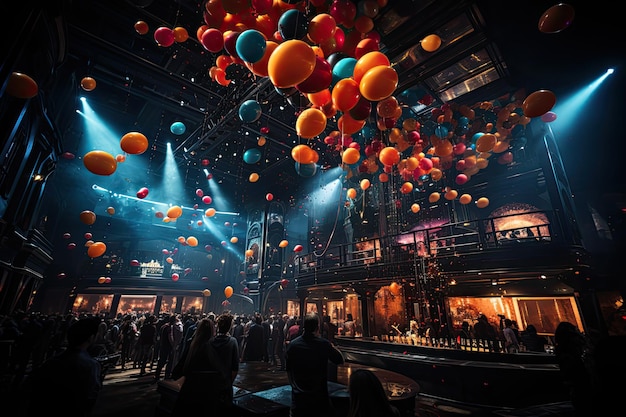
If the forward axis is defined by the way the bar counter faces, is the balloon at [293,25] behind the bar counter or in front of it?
in front

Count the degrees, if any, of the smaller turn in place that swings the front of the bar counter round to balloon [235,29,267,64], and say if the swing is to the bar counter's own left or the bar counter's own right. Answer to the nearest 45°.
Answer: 0° — it already faces it

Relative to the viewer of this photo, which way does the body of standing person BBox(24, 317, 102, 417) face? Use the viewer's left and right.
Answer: facing away from the viewer and to the right of the viewer

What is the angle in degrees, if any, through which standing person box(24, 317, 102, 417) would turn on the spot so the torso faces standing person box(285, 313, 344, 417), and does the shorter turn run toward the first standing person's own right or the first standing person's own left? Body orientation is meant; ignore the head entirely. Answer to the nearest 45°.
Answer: approximately 45° to the first standing person's own right

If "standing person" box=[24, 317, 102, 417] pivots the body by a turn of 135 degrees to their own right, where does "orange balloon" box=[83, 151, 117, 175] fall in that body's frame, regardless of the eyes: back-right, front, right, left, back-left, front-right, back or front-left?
back

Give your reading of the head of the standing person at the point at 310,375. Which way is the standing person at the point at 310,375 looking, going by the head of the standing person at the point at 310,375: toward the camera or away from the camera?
away from the camera

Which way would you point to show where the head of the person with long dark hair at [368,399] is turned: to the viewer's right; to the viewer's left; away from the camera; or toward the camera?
away from the camera

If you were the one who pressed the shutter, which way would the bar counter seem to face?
facing the viewer and to the left of the viewer

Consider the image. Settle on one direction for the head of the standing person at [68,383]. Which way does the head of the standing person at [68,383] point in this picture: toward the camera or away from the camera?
away from the camera
